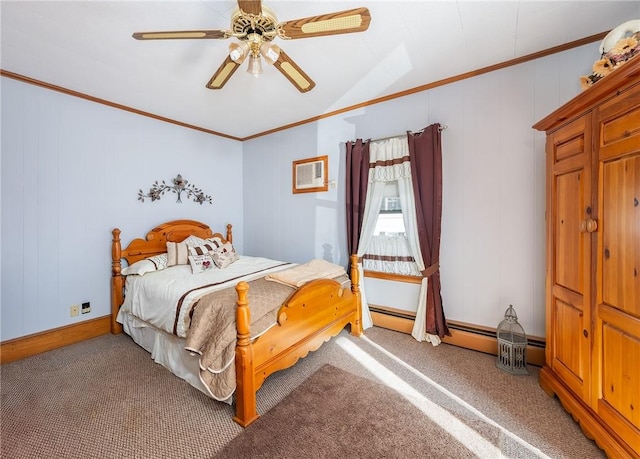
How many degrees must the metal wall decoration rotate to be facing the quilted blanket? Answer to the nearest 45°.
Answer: approximately 45° to its right

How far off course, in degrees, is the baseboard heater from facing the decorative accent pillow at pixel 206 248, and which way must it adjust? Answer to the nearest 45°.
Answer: approximately 45° to its right

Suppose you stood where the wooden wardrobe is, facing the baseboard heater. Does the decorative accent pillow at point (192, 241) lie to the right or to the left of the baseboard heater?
left

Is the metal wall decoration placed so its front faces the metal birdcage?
yes

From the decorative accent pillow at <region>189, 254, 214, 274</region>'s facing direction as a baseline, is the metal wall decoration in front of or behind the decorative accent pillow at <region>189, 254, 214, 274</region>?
behind

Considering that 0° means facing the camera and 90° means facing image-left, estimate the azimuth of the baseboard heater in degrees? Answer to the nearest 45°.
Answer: approximately 45°

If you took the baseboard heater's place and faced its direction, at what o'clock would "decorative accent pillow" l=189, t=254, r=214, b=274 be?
The decorative accent pillow is roughly at 1 o'clock from the baseboard heater.
